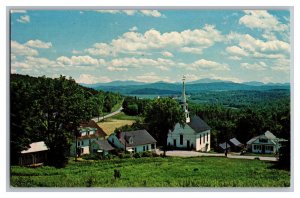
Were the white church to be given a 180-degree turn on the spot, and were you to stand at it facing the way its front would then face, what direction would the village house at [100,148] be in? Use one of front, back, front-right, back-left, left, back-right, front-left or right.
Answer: back-left

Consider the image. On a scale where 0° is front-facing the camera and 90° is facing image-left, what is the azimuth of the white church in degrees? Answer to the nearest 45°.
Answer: approximately 45°

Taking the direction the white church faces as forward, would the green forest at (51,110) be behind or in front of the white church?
in front

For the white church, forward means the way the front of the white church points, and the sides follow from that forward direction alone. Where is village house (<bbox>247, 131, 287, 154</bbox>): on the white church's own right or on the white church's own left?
on the white church's own left

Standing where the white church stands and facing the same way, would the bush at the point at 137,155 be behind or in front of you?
in front

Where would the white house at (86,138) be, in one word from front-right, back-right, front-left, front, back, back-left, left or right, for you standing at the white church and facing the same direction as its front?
front-right
